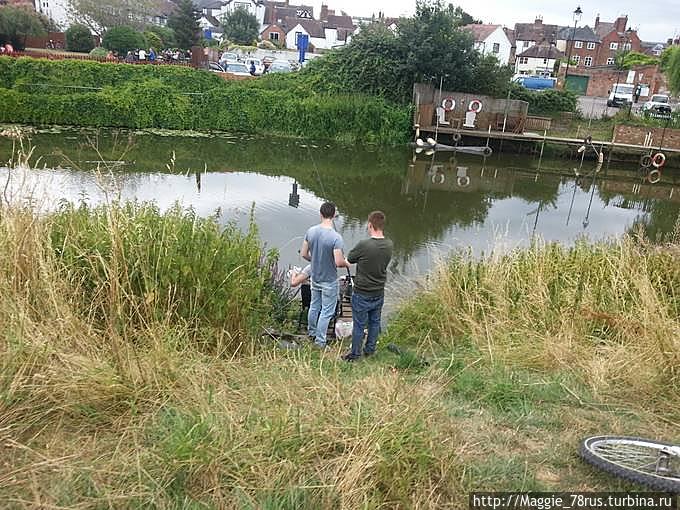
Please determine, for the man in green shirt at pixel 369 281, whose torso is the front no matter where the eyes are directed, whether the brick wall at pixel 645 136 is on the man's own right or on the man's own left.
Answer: on the man's own right

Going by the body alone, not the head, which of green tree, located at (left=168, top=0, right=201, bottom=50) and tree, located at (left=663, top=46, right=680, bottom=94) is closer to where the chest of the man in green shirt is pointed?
the green tree

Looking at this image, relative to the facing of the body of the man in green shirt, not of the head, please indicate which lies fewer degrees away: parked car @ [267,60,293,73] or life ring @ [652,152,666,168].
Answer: the parked car

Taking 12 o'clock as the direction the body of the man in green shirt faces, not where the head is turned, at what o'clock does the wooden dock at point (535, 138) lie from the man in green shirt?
The wooden dock is roughly at 2 o'clock from the man in green shirt.

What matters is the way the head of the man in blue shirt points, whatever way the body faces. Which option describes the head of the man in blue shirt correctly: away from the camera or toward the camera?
away from the camera

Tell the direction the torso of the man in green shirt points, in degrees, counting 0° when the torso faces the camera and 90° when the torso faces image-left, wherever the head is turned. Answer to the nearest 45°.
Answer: approximately 135°
